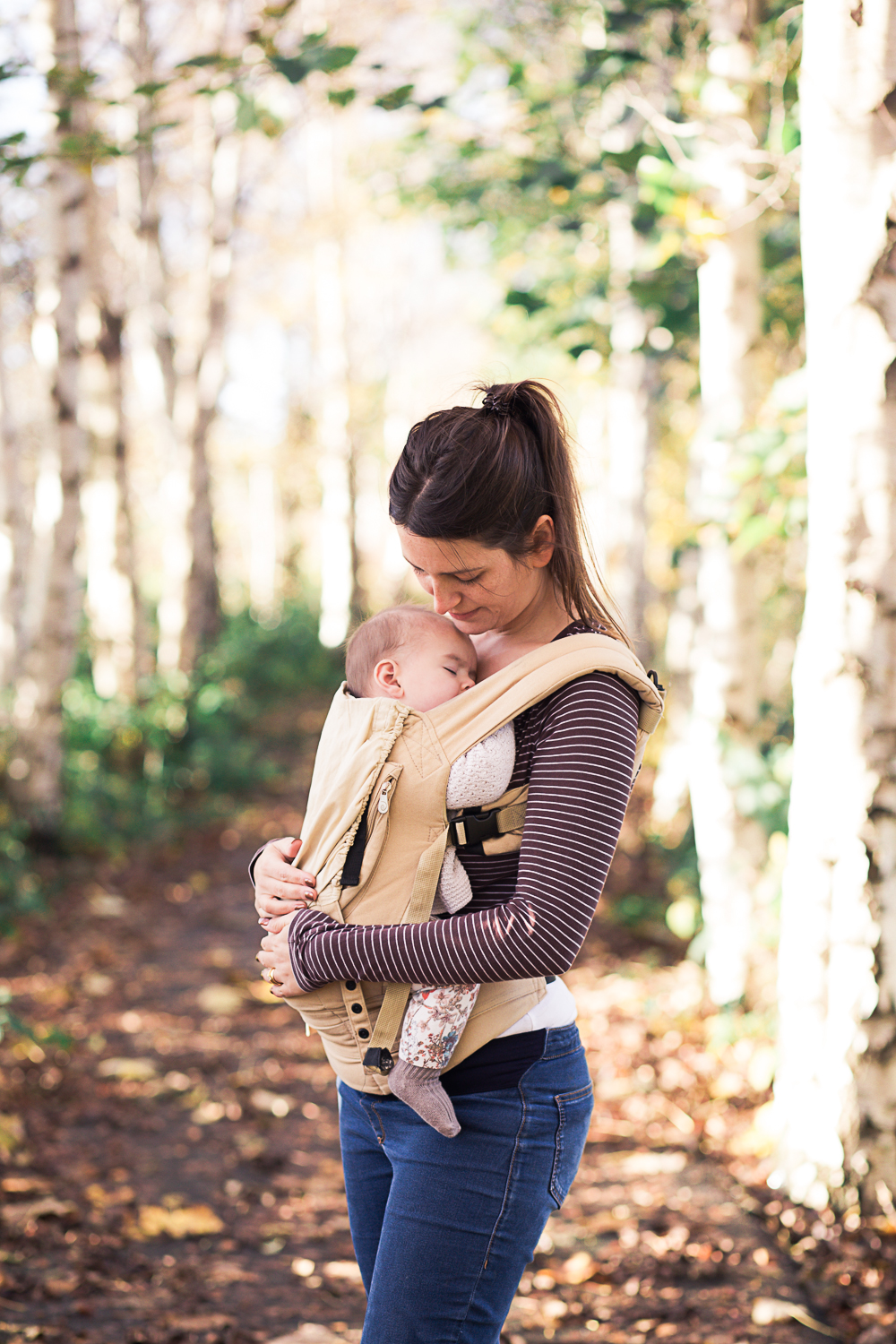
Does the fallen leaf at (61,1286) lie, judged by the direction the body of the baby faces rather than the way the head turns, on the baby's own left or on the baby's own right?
on the baby's own left

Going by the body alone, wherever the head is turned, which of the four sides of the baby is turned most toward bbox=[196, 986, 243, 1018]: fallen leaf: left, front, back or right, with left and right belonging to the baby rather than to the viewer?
left

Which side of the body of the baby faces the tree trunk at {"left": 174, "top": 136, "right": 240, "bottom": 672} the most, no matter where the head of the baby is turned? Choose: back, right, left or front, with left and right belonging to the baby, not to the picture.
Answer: left

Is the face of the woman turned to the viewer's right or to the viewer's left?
to the viewer's left

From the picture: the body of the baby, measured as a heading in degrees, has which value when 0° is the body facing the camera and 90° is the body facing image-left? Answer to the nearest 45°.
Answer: approximately 270°
